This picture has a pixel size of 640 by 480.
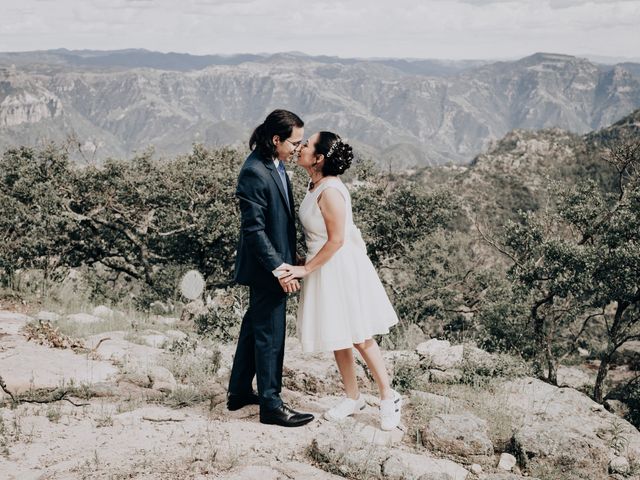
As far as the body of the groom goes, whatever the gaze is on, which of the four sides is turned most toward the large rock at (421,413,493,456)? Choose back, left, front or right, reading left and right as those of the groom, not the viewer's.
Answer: front

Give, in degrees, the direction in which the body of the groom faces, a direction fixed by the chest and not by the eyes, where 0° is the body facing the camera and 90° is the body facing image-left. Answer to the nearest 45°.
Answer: approximately 270°

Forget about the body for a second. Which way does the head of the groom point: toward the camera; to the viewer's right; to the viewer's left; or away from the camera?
to the viewer's right

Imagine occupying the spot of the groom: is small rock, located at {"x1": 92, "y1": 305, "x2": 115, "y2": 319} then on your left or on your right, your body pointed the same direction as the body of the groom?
on your left

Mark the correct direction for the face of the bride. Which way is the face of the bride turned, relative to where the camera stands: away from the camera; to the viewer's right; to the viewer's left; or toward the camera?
to the viewer's left

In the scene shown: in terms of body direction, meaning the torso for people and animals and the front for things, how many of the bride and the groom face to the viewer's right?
1

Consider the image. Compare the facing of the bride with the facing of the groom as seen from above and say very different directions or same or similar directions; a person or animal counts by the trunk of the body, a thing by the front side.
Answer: very different directions

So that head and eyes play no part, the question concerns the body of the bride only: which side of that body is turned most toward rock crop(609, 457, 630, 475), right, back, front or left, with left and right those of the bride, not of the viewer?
back

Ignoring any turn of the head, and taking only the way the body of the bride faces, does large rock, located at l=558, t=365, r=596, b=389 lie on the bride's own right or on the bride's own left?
on the bride's own right

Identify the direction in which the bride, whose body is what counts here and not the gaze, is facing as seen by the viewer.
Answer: to the viewer's left

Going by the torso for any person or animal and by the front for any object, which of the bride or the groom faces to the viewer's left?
the bride
